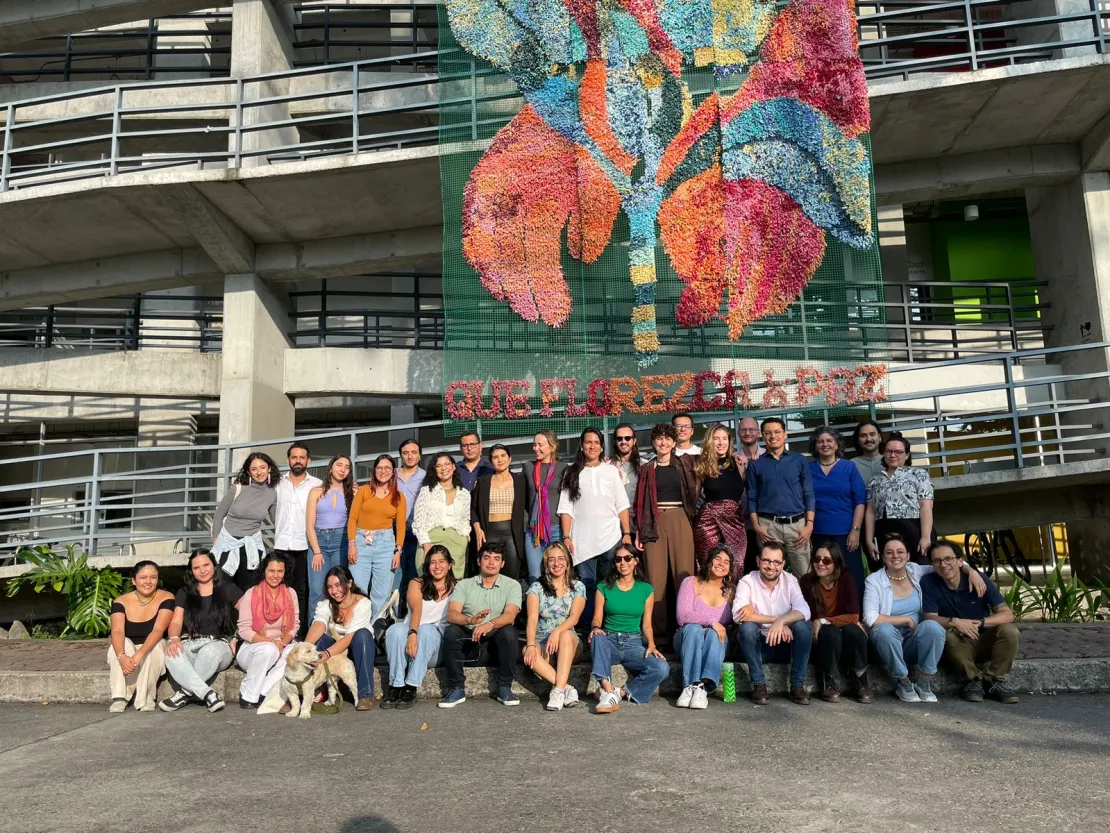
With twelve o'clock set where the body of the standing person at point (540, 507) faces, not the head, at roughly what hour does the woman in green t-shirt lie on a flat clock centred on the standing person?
The woman in green t-shirt is roughly at 11 o'clock from the standing person.

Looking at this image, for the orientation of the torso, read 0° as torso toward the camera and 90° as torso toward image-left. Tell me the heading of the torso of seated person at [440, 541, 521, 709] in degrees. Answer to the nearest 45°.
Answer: approximately 0°

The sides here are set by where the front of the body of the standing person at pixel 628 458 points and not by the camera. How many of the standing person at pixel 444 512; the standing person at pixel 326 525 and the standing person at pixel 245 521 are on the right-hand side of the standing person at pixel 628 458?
3

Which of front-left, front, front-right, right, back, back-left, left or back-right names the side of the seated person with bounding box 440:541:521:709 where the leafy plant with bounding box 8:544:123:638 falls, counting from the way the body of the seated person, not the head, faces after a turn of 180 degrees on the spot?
front-left
